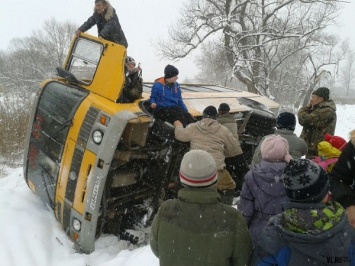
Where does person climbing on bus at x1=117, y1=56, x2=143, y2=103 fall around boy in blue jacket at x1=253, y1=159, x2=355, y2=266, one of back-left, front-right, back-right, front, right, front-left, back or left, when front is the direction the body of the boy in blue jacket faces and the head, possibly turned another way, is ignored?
front-left

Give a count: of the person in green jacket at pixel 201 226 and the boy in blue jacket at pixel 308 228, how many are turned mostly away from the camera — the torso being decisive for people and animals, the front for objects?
2

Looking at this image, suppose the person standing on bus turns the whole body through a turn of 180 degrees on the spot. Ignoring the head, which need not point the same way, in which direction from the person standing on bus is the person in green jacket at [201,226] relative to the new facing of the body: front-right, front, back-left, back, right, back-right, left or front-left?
back-right

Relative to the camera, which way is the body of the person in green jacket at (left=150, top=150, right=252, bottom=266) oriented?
away from the camera

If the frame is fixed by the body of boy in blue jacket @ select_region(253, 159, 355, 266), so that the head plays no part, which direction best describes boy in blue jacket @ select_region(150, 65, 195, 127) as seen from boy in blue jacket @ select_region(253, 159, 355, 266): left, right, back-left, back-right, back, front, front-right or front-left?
front-left

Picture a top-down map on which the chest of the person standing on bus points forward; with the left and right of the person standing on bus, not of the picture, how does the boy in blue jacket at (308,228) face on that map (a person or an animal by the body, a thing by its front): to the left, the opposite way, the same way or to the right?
the opposite way

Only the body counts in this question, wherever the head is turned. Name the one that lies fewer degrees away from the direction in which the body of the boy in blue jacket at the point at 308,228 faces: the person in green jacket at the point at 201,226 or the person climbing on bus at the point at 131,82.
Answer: the person climbing on bus

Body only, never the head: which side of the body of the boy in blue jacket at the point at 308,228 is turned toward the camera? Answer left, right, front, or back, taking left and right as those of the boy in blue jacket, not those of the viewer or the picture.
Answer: back

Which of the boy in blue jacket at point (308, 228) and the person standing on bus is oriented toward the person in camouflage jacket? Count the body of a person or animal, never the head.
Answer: the boy in blue jacket

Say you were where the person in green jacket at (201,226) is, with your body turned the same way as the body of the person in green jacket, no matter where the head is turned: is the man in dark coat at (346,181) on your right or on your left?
on your right

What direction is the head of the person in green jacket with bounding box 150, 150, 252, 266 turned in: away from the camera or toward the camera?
away from the camera
